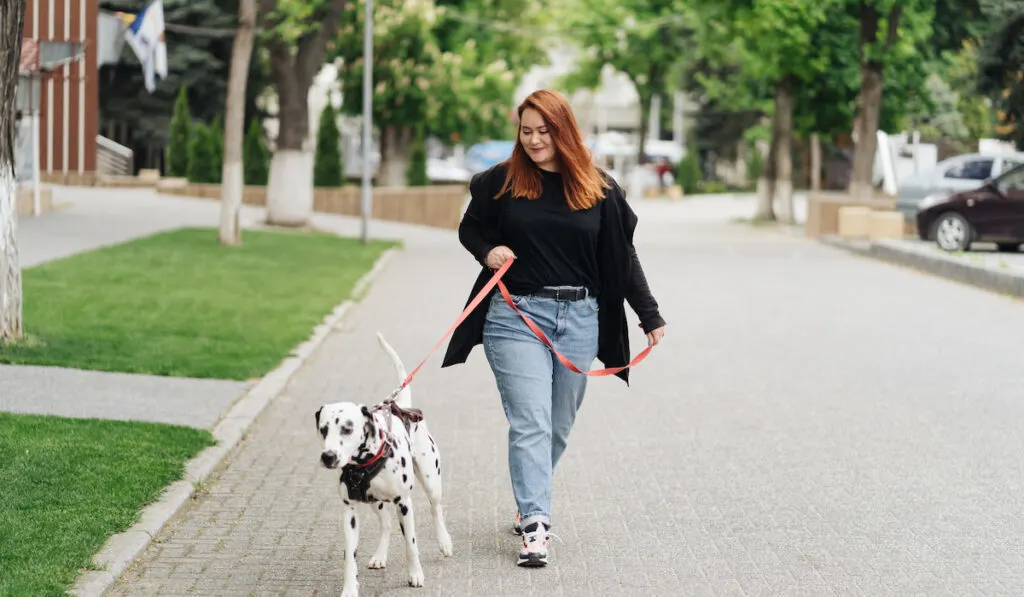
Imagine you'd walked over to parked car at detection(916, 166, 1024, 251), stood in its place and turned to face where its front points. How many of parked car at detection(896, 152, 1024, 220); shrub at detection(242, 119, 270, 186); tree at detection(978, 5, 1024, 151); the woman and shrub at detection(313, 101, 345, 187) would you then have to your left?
1

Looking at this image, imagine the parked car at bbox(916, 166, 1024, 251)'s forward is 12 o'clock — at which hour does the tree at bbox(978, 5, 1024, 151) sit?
The tree is roughly at 3 o'clock from the parked car.

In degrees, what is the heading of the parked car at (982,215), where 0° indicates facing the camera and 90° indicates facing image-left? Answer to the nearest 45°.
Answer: approximately 90°

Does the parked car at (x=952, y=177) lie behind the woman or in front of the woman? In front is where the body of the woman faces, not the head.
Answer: behind

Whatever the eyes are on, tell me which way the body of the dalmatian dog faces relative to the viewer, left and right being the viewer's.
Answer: facing the viewer and to the left of the viewer

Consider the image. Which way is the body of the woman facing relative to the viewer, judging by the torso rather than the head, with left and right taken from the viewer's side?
facing the viewer

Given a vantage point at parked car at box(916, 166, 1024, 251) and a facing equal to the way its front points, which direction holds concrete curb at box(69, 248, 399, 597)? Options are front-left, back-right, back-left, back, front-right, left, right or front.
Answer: left

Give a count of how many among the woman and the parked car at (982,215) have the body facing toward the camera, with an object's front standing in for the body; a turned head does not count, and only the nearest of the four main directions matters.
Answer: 1

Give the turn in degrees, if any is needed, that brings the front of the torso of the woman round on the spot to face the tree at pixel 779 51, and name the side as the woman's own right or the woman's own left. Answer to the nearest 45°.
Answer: approximately 180°

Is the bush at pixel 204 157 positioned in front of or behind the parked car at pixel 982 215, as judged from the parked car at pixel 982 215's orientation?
in front

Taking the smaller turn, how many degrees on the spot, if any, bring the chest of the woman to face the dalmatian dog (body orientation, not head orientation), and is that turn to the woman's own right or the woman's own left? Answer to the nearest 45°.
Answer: approximately 45° to the woman's own right

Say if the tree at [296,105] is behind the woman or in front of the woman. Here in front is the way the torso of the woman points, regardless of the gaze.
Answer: behind

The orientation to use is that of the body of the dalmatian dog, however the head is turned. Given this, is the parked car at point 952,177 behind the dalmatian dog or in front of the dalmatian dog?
behind

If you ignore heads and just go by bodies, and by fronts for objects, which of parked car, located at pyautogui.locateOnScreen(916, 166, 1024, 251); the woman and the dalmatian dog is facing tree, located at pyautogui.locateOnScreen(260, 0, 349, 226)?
the parked car

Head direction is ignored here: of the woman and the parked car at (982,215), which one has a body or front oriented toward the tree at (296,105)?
the parked car

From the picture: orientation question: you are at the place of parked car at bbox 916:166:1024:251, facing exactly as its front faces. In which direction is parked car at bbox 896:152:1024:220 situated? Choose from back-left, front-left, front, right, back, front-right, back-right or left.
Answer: right

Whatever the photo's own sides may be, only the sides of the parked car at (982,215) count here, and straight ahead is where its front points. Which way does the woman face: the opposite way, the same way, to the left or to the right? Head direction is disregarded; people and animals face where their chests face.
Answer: to the left

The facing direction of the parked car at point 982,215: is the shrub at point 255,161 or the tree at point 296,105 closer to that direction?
the tree

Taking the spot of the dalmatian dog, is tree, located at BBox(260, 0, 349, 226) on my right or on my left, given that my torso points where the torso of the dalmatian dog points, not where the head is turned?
on my right
